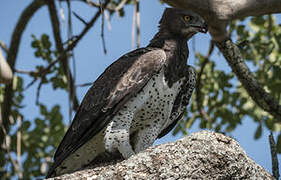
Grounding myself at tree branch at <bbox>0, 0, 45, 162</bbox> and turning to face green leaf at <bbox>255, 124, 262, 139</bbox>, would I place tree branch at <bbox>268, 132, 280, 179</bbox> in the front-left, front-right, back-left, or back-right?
front-right

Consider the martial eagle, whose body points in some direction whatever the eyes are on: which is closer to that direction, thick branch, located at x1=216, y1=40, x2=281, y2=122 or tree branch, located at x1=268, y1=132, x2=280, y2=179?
the tree branch

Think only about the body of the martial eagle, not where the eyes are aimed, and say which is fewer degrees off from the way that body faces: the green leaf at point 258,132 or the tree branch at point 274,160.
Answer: the tree branch

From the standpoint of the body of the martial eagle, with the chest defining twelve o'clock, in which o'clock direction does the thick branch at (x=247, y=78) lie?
The thick branch is roughly at 10 o'clock from the martial eagle.

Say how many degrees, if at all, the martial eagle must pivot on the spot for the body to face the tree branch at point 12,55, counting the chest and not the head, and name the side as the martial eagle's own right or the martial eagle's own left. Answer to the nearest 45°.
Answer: approximately 180°

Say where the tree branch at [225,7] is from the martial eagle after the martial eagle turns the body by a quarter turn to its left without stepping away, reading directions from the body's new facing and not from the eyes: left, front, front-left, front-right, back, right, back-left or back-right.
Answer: right

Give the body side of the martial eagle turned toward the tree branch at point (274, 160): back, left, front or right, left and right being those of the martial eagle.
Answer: front

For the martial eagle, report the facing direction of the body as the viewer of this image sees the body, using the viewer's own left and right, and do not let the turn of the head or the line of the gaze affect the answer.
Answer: facing the viewer and to the right of the viewer

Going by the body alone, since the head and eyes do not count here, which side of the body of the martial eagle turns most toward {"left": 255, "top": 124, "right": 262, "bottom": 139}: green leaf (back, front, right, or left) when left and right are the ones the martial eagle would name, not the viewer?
left
